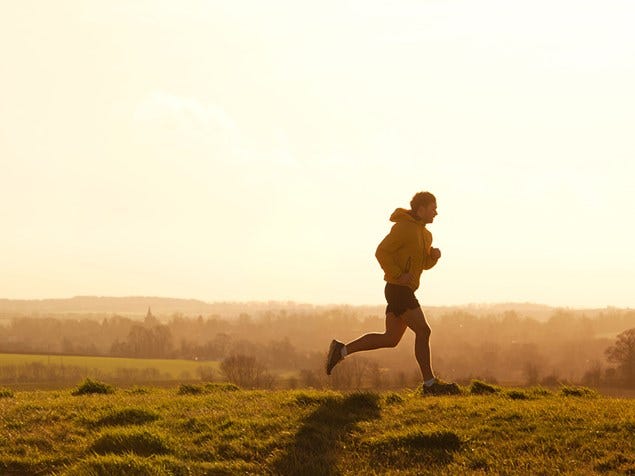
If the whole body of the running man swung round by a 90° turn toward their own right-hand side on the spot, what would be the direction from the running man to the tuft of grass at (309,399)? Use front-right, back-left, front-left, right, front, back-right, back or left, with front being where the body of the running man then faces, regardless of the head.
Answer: front-right

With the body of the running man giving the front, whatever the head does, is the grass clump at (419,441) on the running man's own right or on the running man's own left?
on the running man's own right

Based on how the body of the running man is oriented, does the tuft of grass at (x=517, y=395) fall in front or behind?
in front

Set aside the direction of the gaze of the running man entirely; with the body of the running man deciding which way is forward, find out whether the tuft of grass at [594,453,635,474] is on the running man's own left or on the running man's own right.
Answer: on the running man's own right

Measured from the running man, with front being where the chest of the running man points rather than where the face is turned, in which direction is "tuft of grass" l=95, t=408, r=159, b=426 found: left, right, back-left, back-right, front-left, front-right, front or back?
back-right

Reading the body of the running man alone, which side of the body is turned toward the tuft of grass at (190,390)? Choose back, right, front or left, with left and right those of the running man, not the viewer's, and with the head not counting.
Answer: back

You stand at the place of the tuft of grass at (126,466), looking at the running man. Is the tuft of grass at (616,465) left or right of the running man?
right

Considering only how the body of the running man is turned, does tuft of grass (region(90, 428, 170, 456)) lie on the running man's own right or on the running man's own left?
on the running man's own right

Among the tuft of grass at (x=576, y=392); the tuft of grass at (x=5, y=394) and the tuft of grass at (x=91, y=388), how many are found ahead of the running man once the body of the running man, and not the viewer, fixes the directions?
1

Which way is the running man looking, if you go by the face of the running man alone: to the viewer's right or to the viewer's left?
to the viewer's right

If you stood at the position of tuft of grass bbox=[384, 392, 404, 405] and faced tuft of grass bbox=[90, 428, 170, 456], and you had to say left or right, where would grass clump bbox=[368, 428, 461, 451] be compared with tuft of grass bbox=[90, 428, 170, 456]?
left

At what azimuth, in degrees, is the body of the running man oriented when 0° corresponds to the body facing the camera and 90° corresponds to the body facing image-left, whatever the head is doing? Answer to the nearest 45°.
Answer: approximately 270°

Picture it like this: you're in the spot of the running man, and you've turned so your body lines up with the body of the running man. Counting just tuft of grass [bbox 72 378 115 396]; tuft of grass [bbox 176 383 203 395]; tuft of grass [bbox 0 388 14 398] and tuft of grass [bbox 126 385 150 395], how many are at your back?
4
